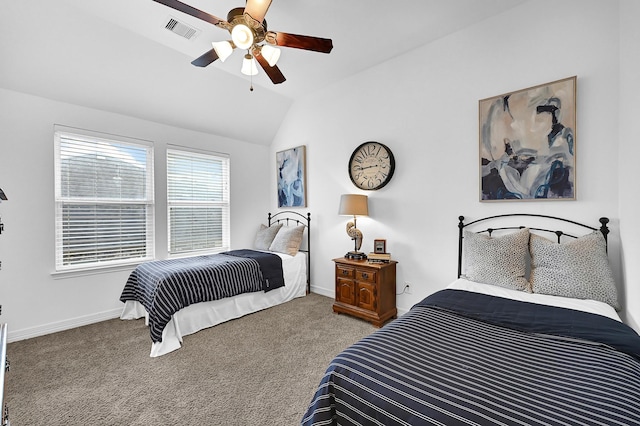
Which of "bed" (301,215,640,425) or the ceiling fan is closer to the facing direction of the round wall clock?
the ceiling fan

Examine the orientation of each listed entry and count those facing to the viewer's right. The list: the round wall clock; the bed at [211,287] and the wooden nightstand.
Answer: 0

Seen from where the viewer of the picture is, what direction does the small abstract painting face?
facing the viewer and to the left of the viewer

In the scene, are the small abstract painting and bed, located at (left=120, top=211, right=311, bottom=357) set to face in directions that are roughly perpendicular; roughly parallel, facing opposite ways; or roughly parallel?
roughly parallel

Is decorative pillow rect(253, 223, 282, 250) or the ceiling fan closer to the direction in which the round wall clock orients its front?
the ceiling fan

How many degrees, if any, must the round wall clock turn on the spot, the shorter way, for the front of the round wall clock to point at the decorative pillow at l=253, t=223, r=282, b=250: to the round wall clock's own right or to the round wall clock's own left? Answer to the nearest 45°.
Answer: approximately 45° to the round wall clock's own right

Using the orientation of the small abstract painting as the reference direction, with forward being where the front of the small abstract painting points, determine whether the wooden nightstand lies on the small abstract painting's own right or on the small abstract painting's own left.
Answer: on the small abstract painting's own left

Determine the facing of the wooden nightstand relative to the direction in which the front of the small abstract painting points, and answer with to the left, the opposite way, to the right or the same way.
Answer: the same way

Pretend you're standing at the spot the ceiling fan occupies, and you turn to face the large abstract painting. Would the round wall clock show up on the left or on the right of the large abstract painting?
left

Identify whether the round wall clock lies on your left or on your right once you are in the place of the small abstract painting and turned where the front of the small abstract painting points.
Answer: on your left

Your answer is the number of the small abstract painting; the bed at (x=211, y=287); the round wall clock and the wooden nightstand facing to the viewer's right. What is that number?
0

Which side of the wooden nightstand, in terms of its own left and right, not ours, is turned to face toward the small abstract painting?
right

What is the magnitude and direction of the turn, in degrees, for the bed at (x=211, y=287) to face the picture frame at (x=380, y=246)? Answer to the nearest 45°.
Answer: approximately 135° to its left

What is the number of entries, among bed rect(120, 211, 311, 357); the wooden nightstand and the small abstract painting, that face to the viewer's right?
0

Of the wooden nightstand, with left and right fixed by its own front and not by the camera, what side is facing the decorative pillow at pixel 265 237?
right
